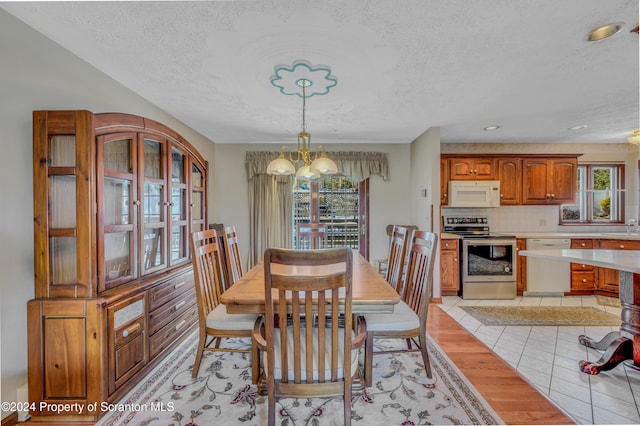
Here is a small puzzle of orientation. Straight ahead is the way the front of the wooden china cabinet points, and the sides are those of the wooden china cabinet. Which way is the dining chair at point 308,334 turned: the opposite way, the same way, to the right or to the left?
to the left

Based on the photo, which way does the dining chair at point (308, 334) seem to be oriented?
away from the camera

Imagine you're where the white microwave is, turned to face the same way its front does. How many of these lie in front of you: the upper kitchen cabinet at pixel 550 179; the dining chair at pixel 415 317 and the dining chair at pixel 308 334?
2

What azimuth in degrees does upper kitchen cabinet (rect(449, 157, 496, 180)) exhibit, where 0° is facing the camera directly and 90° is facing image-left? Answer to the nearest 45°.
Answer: approximately 0°

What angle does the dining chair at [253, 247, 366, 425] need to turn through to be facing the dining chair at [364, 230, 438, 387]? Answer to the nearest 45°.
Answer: approximately 45° to its right

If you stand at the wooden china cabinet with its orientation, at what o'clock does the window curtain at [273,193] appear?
The window curtain is roughly at 9 o'clock from the wooden china cabinet.

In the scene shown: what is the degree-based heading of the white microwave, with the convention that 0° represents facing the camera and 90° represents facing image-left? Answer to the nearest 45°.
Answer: approximately 0°

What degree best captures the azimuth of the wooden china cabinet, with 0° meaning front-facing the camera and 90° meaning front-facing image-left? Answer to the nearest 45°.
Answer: approximately 315°

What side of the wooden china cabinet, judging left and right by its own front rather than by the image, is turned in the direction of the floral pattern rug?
front

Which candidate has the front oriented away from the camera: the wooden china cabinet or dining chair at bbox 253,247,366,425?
the dining chair

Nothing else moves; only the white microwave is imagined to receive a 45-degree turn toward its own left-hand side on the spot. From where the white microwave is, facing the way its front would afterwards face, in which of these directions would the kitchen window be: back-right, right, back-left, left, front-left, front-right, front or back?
left
